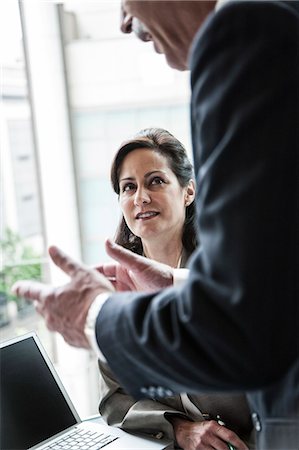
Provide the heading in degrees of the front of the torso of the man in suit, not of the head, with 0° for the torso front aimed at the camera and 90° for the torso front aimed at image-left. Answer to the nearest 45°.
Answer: approximately 90°

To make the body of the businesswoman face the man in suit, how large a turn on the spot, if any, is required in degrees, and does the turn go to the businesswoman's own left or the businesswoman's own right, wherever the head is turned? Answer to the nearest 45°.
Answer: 0° — they already face them

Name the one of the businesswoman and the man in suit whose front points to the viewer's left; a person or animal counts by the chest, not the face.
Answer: the man in suit

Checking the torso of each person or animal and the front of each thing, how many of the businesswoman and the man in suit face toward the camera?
1

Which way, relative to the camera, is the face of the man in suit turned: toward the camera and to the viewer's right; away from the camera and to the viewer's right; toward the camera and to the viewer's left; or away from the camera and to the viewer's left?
away from the camera and to the viewer's left
